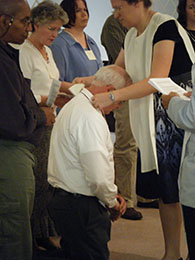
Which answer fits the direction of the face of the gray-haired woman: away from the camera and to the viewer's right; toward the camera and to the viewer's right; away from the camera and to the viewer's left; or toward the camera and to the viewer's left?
toward the camera and to the viewer's right

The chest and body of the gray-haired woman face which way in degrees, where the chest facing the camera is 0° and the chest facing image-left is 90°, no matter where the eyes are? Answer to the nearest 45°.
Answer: approximately 315°

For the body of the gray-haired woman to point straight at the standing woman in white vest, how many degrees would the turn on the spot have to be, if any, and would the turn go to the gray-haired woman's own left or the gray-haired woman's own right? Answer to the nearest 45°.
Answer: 0° — they already face them
